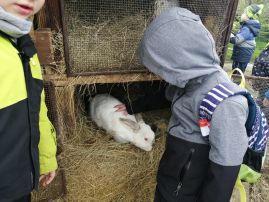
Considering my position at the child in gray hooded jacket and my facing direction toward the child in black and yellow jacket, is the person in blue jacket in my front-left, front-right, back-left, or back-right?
back-right

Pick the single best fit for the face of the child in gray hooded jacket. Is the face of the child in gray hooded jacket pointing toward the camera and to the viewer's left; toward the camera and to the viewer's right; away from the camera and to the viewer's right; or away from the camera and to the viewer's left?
away from the camera and to the viewer's left

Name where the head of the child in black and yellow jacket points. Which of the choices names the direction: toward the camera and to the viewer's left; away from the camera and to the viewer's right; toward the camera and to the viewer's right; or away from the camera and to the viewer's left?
toward the camera and to the viewer's right

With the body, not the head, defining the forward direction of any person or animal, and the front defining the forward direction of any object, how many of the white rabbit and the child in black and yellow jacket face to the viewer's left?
0

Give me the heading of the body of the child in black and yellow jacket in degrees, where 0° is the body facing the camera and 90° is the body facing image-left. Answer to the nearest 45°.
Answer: approximately 315°

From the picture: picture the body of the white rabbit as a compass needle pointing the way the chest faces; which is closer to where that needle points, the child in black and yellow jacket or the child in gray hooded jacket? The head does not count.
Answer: the child in gray hooded jacket
